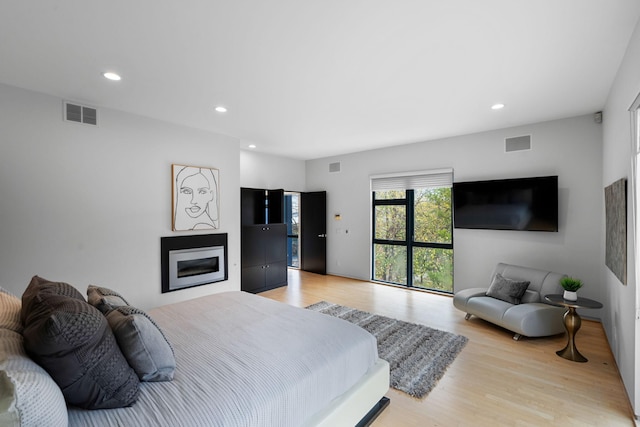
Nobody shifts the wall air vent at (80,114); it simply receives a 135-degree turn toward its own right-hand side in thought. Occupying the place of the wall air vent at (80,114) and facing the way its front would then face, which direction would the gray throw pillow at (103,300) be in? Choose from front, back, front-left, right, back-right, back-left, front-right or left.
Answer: left

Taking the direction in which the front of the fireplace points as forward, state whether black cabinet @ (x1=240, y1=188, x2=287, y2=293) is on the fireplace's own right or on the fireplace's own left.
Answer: on the fireplace's own left

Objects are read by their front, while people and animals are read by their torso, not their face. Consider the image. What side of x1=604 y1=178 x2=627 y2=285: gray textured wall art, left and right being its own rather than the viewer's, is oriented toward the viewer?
left

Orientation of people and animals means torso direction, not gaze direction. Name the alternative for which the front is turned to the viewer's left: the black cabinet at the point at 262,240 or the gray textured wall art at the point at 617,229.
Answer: the gray textured wall art

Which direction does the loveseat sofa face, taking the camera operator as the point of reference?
facing the viewer and to the left of the viewer

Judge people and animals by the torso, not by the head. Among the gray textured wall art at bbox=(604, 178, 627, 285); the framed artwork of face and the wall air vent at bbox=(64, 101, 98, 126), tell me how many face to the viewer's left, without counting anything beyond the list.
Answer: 1

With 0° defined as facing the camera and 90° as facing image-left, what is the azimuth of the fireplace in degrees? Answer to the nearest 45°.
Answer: approximately 315°

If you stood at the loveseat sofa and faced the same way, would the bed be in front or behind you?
in front

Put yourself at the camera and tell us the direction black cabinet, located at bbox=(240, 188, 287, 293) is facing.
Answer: facing the viewer and to the right of the viewer

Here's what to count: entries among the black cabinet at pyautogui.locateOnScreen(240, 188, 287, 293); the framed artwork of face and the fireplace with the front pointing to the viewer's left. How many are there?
0

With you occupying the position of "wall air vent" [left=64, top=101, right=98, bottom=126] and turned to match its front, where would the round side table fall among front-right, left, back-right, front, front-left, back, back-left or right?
front

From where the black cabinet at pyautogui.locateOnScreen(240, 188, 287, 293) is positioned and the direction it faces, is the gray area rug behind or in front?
in front
